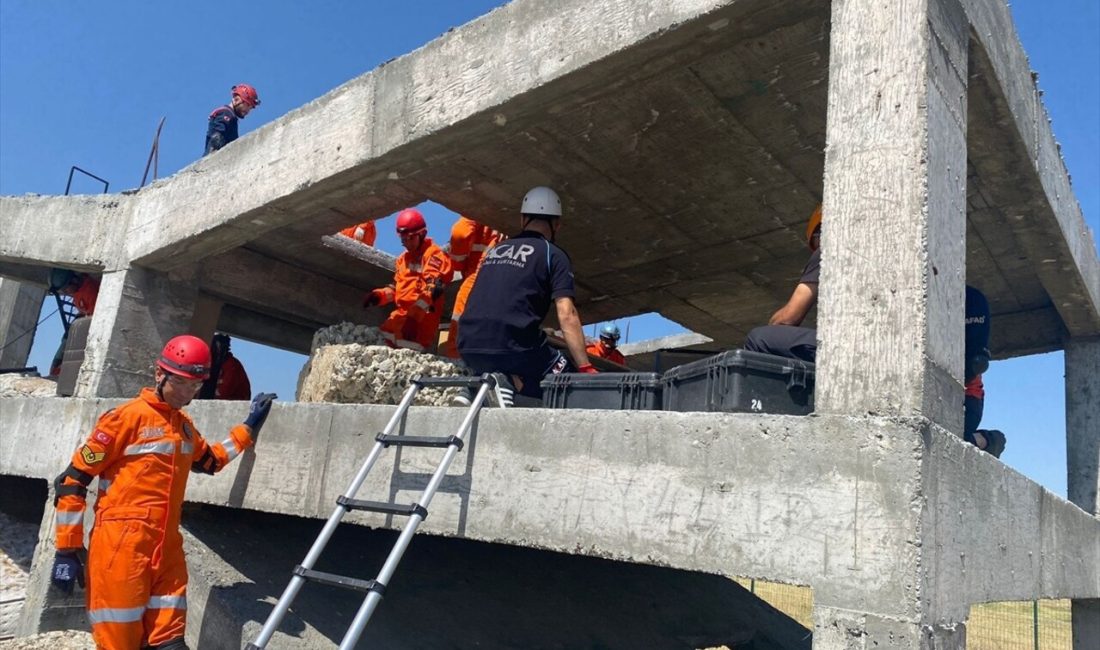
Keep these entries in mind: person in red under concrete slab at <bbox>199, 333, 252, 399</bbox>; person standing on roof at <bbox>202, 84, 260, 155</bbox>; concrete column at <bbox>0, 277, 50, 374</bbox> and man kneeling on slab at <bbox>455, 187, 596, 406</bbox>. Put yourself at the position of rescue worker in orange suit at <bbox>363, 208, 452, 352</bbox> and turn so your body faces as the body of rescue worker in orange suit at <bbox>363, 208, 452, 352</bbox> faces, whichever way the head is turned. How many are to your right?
3

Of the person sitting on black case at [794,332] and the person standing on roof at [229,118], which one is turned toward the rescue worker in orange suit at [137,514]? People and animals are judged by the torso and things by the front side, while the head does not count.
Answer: the person sitting on black case

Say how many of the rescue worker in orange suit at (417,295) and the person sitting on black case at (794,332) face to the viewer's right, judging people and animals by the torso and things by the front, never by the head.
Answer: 0

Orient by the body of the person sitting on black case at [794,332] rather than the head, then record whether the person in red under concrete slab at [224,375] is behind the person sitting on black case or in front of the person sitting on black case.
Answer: in front

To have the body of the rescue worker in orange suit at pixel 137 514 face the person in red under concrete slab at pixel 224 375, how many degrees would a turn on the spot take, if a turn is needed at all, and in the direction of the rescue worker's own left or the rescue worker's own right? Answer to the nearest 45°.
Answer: approximately 135° to the rescue worker's own left

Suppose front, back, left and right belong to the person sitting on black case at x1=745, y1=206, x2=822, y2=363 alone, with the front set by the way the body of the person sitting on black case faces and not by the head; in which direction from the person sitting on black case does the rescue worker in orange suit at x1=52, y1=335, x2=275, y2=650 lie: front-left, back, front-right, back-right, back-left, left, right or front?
front

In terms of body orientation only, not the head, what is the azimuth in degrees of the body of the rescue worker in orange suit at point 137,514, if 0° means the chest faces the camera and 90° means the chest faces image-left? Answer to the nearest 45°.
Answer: approximately 315°

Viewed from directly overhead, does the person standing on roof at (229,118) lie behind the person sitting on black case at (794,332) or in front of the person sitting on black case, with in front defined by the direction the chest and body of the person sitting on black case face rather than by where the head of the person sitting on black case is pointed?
in front

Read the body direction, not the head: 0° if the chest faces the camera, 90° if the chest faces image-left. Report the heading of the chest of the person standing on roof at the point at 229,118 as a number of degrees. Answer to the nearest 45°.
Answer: approximately 270°

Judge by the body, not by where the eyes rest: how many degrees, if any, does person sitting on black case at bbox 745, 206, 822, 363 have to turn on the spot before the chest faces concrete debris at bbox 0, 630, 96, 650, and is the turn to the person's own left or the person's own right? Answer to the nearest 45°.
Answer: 0° — they already face it

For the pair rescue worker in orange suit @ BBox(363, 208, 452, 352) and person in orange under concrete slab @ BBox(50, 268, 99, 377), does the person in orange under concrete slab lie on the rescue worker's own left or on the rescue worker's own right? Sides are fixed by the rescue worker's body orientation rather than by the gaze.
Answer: on the rescue worker's own right

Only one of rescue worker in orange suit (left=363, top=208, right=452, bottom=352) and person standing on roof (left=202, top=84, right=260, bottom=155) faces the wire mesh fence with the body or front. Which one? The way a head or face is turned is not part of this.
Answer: the person standing on roof

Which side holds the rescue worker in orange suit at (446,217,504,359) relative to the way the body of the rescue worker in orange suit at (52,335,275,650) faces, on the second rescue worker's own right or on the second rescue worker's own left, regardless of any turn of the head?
on the second rescue worker's own left

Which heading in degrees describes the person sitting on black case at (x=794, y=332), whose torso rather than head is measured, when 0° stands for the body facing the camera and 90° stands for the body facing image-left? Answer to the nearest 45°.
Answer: approximately 90°
